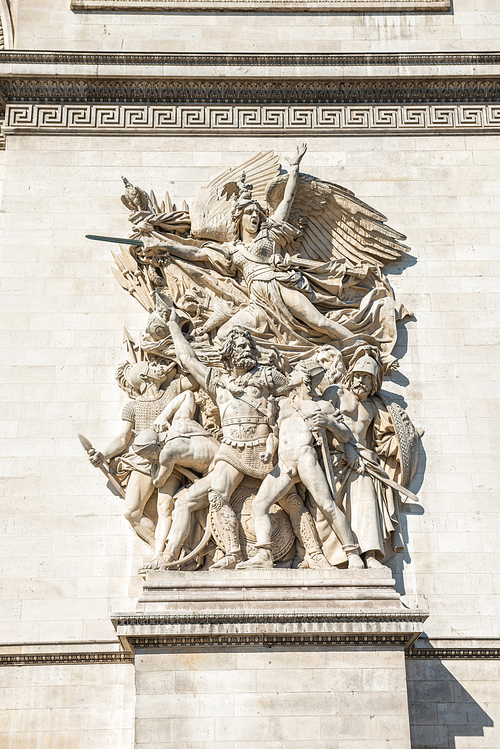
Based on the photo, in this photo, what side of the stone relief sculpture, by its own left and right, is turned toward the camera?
front
